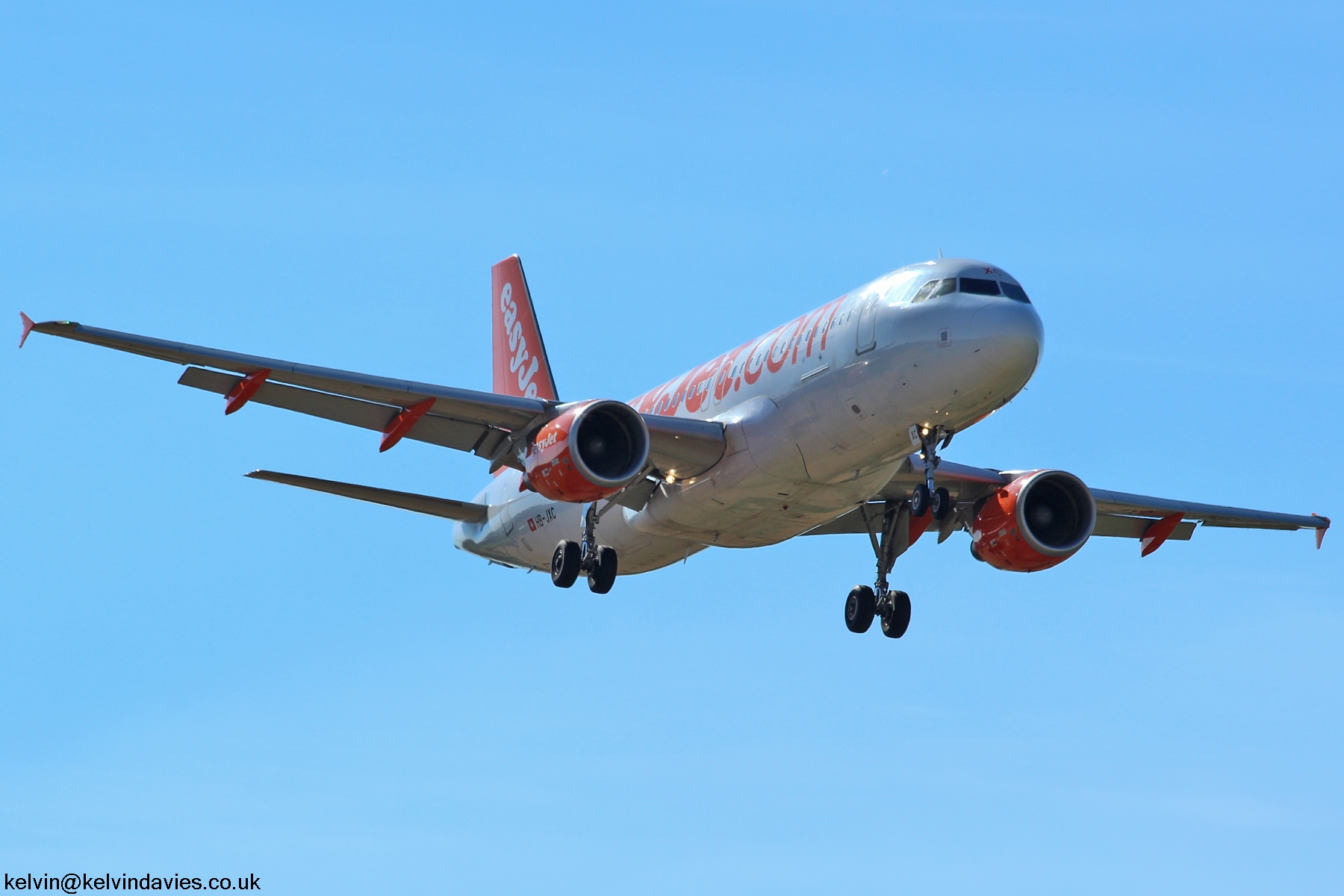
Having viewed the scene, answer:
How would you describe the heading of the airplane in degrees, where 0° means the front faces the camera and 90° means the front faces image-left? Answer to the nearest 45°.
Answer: approximately 315°
